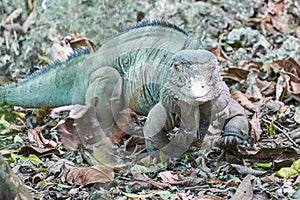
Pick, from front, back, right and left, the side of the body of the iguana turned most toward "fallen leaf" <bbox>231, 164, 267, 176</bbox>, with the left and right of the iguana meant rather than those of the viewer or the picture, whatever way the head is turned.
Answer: front

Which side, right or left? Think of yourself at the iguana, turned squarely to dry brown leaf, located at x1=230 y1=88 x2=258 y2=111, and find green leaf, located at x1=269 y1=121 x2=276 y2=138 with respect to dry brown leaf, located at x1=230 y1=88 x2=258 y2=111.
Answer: right

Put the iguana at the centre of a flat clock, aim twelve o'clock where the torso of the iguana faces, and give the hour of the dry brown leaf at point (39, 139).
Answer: The dry brown leaf is roughly at 4 o'clock from the iguana.

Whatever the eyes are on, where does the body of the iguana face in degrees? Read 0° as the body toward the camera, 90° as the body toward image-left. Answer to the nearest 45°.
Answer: approximately 315°

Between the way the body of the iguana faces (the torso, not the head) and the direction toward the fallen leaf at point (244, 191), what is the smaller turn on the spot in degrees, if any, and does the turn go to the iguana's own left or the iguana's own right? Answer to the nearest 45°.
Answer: approximately 45° to the iguana's own right

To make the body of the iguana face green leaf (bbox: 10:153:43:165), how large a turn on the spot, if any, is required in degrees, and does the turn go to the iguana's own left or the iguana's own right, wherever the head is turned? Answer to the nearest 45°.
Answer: approximately 90° to the iguana's own right

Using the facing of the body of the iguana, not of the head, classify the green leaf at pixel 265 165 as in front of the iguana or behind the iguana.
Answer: in front
